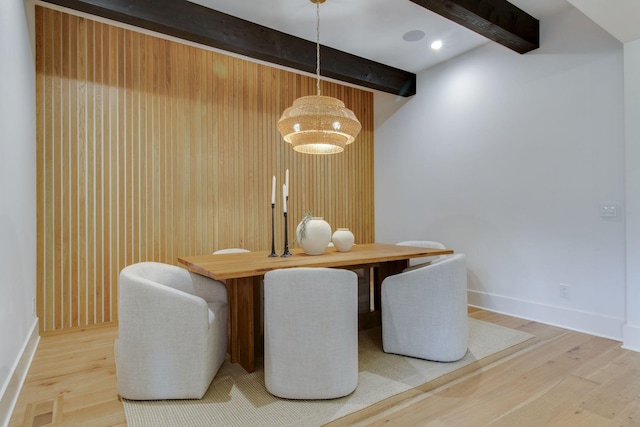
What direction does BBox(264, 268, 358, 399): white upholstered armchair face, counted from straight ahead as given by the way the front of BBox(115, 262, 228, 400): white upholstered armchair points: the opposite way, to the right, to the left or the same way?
to the left

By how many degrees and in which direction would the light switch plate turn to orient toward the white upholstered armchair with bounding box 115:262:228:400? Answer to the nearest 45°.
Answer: approximately 45° to its right

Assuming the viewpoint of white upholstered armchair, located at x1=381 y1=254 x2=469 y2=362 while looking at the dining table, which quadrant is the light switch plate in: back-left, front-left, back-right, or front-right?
back-right

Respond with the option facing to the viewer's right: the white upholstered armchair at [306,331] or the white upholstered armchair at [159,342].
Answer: the white upholstered armchair at [159,342]

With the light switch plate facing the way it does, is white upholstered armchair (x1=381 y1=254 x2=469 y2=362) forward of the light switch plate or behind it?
forward

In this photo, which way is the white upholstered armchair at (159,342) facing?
to the viewer's right

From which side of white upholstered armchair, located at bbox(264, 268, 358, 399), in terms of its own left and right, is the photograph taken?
back

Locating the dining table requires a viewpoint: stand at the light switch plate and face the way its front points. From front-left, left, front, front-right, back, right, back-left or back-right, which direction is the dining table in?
front-right

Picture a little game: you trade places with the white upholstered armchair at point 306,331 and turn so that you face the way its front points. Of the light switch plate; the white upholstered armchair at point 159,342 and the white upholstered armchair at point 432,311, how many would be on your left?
1

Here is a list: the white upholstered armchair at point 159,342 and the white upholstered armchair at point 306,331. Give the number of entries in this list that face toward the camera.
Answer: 0

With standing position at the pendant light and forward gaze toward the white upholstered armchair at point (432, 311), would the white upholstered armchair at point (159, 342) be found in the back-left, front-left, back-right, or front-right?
back-right

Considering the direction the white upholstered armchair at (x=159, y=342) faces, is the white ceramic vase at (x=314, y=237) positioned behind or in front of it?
in front
